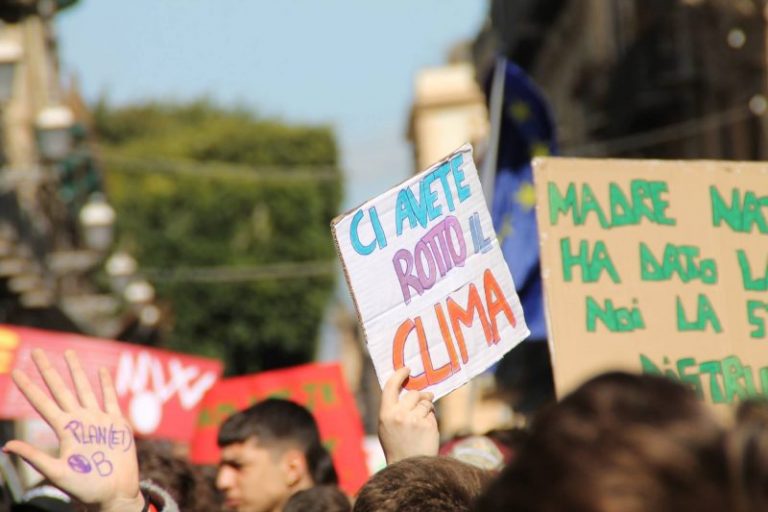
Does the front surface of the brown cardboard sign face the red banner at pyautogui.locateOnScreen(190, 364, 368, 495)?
no

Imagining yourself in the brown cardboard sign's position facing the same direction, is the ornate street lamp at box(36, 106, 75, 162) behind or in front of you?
behind

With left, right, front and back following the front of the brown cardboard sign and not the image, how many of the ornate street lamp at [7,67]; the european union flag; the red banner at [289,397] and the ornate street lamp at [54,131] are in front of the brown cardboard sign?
0

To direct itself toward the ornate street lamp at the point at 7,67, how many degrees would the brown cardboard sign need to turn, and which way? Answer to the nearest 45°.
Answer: approximately 135° to its right

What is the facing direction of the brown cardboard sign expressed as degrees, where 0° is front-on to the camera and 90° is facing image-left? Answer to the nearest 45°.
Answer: approximately 0°

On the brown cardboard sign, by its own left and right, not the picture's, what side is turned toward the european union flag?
back
